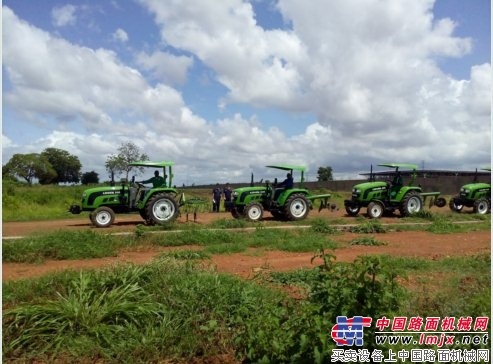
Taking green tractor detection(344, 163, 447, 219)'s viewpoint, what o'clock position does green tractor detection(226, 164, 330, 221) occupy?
green tractor detection(226, 164, 330, 221) is roughly at 12 o'clock from green tractor detection(344, 163, 447, 219).

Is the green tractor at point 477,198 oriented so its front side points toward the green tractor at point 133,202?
yes

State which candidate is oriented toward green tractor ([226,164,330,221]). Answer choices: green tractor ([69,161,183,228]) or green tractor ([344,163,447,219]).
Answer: green tractor ([344,163,447,219])

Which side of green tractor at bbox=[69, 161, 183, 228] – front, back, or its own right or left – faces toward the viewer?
left

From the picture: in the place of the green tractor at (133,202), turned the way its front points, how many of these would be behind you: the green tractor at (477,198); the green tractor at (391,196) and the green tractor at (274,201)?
3

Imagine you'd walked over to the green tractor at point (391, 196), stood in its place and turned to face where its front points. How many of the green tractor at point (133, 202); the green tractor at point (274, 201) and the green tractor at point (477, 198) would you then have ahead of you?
2

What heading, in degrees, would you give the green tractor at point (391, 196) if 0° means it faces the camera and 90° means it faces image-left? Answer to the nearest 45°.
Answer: approximately 45°

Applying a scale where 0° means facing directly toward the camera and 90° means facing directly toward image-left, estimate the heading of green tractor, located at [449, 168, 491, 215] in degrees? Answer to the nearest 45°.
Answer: approximately 45°

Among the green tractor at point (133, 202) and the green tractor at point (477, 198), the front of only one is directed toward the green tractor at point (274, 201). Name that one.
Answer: the green tractor at point (477, 198)

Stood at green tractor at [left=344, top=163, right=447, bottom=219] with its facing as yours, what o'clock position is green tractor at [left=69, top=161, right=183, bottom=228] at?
green tractor at [left=69, top=161, right=183, bottom=228] is roughly at 12 o'clock from green tractor at [left=344, top=163, right=447, bottom=219].

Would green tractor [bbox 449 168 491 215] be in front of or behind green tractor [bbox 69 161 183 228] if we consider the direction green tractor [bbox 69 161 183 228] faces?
behind
